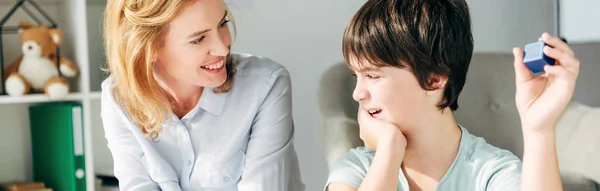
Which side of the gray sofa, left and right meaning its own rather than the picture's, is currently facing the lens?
front

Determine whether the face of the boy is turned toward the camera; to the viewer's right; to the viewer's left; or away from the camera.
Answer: to the viewer's left

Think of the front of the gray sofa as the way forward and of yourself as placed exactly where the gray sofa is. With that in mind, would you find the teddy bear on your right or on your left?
on your right

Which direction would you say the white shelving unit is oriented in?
toward the camera

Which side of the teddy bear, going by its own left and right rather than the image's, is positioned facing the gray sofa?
left

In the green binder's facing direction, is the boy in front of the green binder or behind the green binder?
in front

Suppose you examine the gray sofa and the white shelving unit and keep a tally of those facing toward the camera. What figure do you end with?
2
